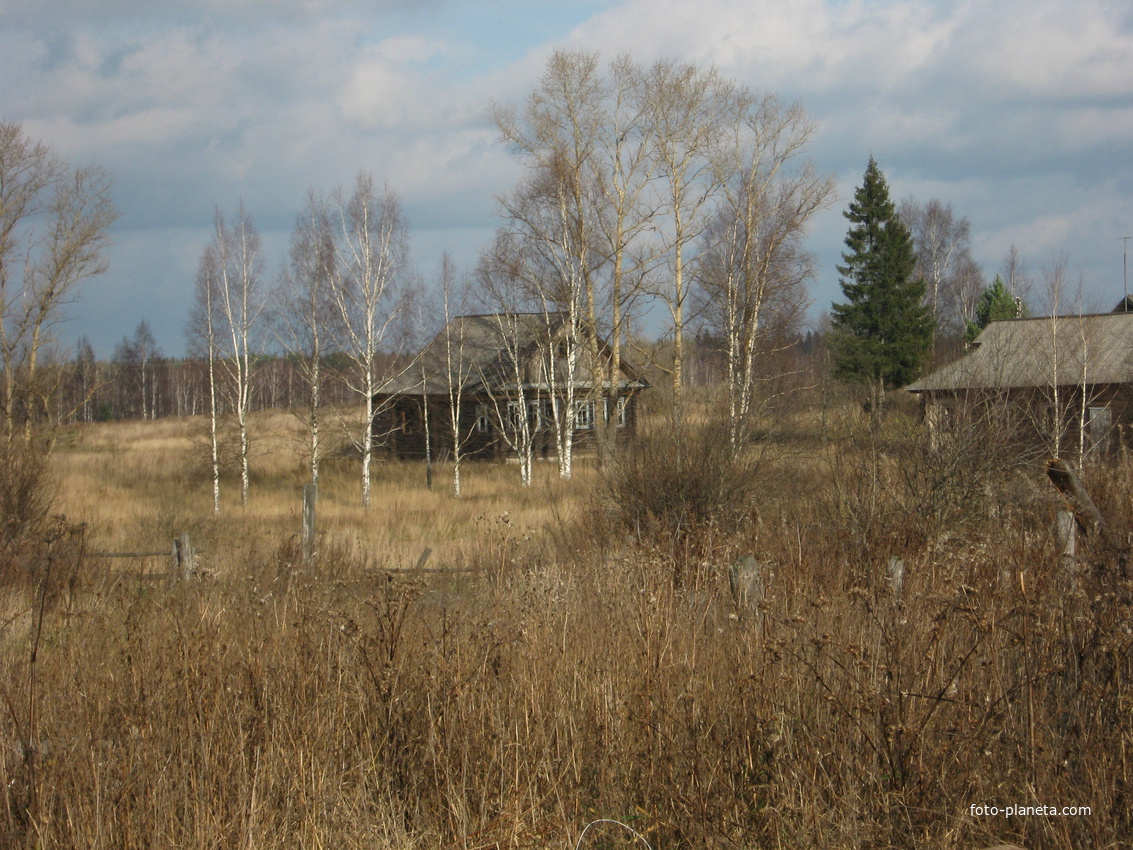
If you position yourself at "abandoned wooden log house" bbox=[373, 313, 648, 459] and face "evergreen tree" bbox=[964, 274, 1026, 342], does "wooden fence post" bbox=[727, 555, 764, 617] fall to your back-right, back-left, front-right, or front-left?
back-right

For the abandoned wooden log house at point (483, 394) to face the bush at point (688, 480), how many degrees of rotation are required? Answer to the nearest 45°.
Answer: approximately 45° to its right

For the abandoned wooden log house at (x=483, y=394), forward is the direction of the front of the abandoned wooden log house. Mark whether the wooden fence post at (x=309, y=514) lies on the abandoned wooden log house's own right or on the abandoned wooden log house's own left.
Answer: on the abandoned wooden log house's own right

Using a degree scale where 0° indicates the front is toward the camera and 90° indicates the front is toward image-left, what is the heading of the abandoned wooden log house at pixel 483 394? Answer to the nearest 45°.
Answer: approximately 315°

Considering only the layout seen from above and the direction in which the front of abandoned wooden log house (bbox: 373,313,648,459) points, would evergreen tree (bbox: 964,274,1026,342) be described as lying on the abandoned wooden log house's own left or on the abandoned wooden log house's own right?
on the abandoned wooden log house's own left
